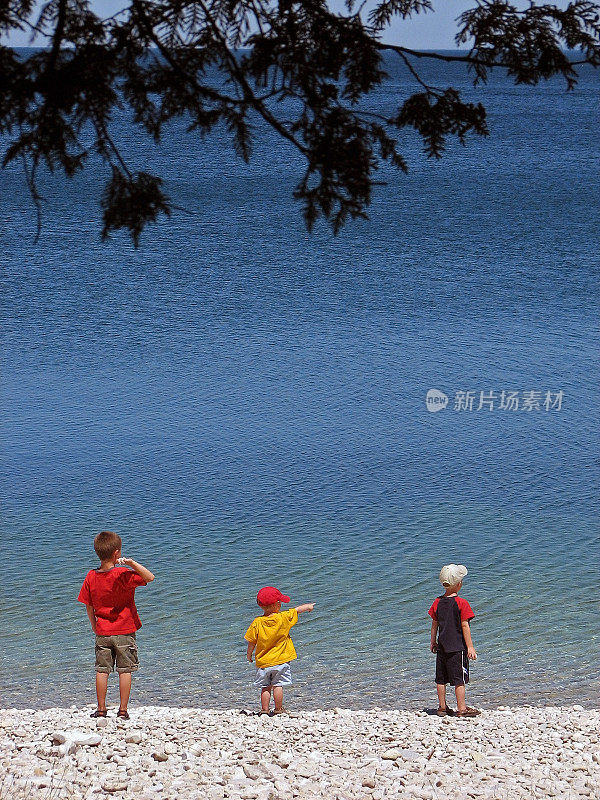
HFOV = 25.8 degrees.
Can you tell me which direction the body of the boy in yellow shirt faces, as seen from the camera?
away from the camera

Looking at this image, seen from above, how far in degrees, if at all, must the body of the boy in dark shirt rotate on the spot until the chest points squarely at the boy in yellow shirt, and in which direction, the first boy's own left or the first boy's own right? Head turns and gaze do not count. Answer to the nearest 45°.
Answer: approximately 135° to the first boy's own left

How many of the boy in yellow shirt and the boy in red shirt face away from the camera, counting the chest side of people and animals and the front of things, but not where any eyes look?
2

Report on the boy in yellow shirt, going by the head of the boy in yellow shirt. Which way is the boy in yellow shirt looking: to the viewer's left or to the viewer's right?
to the viewer's right

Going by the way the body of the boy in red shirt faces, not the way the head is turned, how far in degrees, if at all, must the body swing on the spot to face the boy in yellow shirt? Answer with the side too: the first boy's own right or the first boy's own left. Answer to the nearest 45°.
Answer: approximately 90° to the first boy's own right

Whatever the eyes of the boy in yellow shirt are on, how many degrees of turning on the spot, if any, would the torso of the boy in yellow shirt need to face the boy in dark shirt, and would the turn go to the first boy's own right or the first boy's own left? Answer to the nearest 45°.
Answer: approximately 90° to the first boy's own right

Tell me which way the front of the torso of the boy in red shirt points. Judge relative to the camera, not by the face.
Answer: away from the camera

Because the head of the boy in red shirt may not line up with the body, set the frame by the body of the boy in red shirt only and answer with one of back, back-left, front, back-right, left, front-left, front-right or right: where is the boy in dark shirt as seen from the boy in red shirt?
right

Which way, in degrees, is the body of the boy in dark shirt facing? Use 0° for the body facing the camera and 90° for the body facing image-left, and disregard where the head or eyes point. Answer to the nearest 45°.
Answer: approximately 225°
